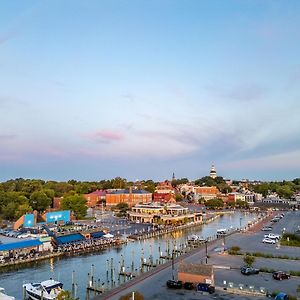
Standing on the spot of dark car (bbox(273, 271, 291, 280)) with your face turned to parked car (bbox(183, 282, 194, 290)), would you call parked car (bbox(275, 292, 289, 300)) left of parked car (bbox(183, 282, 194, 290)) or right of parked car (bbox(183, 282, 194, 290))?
left

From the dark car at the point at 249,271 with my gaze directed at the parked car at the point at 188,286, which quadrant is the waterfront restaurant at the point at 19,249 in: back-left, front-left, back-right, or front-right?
front-right

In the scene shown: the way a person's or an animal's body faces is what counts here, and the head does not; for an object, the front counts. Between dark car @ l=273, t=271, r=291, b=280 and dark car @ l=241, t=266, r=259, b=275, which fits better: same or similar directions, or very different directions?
same or similar directions

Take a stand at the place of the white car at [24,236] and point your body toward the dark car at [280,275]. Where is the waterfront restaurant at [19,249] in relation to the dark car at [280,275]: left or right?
right

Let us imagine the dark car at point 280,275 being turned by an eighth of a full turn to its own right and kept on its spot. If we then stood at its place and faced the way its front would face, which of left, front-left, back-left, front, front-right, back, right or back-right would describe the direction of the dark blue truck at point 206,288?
right

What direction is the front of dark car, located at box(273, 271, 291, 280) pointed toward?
to the viewer's right

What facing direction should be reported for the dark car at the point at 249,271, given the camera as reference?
facing to the right of the viewer

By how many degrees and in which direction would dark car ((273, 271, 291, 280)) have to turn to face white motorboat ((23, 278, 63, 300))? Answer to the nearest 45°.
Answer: approximately 180°
